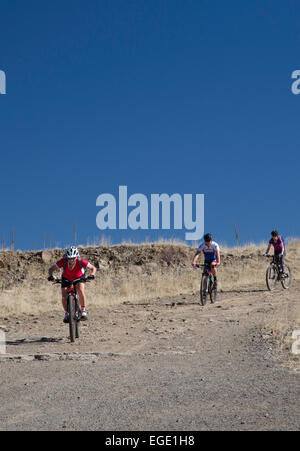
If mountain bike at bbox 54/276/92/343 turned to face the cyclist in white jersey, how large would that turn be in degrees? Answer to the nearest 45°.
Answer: approximately 135° to its left

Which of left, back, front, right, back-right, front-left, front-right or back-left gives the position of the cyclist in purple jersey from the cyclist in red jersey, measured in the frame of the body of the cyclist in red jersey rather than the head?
back-left

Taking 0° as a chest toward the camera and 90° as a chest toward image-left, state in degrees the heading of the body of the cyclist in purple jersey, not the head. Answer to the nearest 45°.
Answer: approximately 45°

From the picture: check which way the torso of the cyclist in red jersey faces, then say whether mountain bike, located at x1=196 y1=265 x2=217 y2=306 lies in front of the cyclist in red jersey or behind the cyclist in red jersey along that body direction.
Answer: behind

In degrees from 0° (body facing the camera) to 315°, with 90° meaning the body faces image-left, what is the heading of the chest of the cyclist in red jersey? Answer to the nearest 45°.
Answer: approximately 0°
